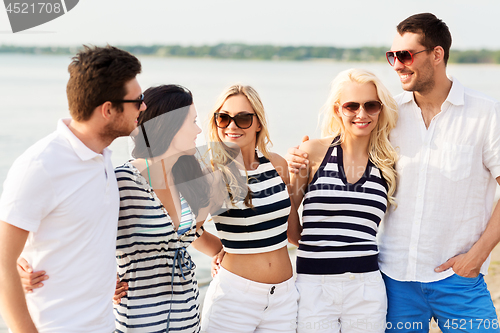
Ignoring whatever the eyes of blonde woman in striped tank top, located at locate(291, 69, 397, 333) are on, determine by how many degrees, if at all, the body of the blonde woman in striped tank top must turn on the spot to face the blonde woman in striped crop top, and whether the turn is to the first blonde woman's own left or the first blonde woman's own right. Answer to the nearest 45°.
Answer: approximately 45° to the first blonde woman's own right

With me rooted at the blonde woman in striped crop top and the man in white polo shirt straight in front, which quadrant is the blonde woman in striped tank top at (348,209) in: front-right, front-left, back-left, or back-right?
back-left

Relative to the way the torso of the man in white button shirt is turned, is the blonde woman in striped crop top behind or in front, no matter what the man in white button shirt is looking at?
in front

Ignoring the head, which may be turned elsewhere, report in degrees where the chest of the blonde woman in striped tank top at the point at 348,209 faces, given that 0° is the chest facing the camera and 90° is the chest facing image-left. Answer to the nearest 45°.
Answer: approximately 0°

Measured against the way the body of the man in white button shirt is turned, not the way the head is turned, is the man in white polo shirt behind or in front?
in front

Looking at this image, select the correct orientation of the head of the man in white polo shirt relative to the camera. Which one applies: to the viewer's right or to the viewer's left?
to the viewer's right

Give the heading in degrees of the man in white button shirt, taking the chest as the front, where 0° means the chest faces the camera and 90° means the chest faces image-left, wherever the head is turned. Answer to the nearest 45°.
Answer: approximately 45°

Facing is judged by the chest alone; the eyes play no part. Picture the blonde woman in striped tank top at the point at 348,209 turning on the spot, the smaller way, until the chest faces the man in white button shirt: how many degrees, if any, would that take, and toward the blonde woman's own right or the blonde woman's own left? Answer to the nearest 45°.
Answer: approximately 90° to the blonde woman's own left
